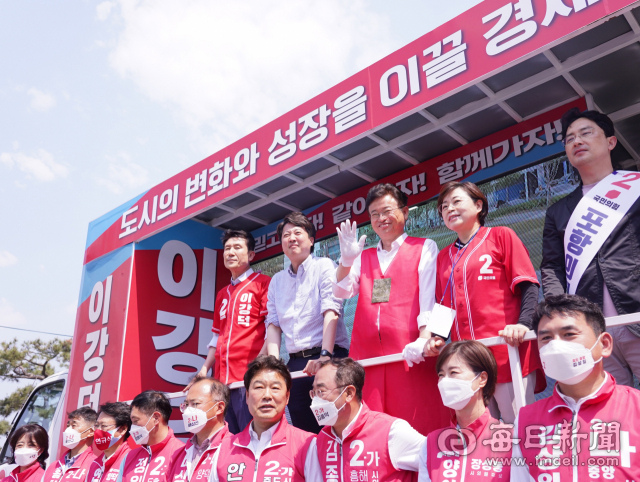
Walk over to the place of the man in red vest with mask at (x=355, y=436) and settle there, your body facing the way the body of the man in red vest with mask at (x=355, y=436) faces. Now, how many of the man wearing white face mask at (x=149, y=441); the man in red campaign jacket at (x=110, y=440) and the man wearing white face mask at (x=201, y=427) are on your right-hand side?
3

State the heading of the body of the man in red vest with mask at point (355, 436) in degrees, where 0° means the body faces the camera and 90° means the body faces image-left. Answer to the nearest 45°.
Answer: approximately 45°

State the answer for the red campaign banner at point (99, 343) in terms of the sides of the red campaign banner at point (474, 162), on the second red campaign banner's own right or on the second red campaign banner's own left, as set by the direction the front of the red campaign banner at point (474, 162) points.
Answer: on the second red campaign banner's own right

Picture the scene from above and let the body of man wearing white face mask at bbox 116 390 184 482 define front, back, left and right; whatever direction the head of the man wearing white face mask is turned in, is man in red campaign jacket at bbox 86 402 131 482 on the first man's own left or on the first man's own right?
on the first man's own right

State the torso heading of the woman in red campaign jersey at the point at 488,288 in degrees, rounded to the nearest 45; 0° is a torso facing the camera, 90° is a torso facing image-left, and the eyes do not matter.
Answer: approximately 45°

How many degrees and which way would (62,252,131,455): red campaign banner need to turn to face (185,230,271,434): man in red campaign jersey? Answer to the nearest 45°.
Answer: approximately 90° to its left
